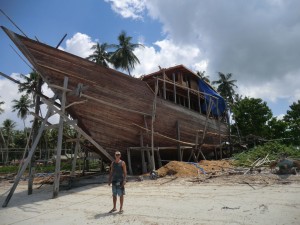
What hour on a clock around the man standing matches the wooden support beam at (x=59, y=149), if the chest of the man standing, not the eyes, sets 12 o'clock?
The wooden support beam is roughly at 5 o'clock from the man standing.

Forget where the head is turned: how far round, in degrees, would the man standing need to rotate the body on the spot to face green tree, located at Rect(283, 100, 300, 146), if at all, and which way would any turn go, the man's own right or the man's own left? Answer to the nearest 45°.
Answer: approximately 135° to the man's own left

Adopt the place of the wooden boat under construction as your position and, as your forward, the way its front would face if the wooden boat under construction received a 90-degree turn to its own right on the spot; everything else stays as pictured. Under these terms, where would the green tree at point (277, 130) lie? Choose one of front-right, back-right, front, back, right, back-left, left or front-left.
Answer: right

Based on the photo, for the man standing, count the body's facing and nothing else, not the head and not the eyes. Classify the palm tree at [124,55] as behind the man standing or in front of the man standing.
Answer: behind

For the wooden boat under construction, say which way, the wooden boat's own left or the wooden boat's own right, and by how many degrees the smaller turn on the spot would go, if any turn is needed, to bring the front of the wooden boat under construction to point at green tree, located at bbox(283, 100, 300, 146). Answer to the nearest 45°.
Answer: approximately 180°

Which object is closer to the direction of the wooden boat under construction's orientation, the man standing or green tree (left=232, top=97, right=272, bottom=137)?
the man standing

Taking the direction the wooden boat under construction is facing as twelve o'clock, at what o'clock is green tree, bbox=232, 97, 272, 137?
The green tree is roughly at 6 o'clock from the wooden boat under construction.

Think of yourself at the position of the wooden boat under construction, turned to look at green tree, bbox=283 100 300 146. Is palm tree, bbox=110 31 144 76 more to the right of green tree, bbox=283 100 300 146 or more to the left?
left

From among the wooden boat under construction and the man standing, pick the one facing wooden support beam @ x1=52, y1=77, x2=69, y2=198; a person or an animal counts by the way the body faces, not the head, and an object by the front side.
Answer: the wooden boat under construction

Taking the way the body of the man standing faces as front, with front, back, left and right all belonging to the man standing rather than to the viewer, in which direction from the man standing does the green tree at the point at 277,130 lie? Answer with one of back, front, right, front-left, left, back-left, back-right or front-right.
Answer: back-left

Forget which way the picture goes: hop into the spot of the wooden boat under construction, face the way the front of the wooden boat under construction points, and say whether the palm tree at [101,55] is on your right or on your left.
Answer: on your right
